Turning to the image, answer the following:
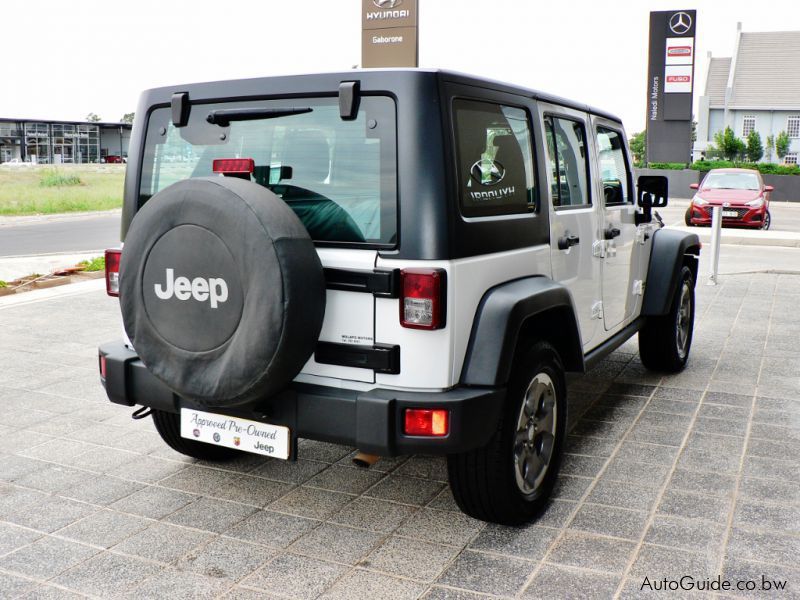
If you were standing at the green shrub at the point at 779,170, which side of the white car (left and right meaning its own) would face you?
front

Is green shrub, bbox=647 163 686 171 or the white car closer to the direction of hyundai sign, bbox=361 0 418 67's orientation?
the white car

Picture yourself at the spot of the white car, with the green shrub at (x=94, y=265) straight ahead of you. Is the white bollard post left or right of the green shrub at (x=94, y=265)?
right

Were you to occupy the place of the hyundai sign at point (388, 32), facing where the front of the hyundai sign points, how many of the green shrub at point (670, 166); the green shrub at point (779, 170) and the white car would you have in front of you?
1

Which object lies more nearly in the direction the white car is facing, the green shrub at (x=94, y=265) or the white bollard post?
the white bollard post

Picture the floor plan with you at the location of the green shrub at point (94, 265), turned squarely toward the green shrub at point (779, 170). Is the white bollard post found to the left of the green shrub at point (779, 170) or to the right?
right

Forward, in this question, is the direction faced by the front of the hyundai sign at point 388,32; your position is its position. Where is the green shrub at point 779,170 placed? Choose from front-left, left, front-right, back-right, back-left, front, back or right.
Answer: back-left

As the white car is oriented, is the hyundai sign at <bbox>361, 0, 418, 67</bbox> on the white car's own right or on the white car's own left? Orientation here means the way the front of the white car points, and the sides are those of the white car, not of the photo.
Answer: on the white car's own left

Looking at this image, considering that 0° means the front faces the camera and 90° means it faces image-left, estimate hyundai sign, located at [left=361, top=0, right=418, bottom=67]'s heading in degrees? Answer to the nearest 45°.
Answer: approximately 0°

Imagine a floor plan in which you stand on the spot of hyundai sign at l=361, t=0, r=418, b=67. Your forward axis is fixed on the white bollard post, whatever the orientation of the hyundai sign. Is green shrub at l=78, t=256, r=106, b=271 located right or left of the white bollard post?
right

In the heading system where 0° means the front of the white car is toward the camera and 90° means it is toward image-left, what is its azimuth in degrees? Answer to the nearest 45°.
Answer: approximately 225°

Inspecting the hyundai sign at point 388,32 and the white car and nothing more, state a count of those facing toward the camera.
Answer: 1
